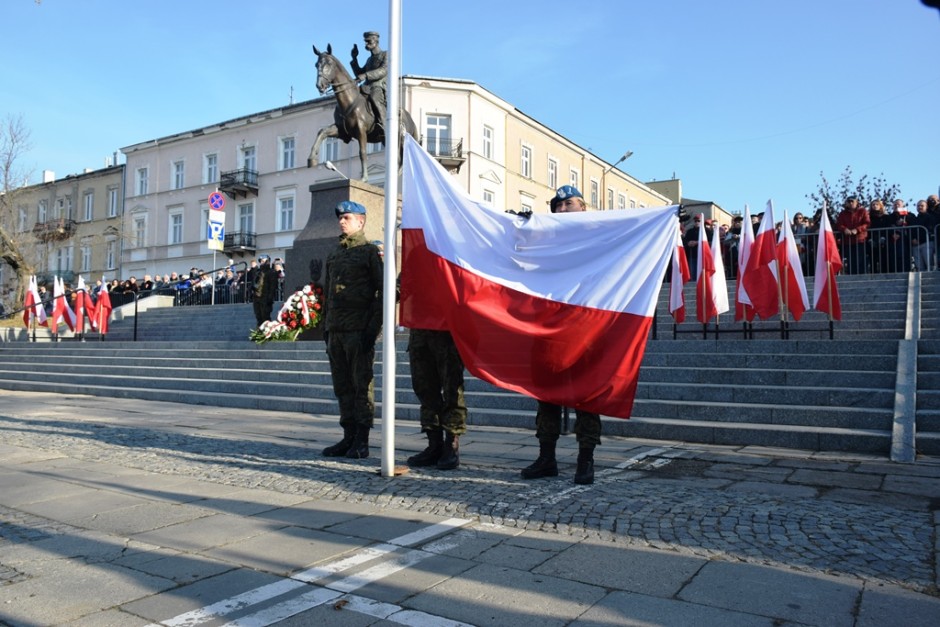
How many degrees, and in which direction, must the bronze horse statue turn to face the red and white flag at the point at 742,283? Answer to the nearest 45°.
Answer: approximately 90° to its left

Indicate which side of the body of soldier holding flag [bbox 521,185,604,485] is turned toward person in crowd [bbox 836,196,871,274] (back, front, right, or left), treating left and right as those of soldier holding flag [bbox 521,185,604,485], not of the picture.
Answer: back

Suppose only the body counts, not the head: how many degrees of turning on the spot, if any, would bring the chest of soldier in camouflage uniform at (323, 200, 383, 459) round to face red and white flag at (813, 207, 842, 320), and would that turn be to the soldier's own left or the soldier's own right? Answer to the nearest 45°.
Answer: approximately 180°

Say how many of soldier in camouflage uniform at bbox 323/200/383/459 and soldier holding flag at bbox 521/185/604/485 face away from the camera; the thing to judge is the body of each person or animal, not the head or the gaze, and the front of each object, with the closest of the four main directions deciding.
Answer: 0

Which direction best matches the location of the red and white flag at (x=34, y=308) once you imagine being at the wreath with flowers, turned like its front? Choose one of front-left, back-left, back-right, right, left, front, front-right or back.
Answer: right

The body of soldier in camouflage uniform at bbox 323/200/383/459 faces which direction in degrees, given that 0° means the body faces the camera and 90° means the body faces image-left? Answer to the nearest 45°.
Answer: approximately 45°

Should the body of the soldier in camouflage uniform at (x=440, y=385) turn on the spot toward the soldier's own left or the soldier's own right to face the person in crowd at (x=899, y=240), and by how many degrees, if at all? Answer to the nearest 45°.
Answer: approximately 180°

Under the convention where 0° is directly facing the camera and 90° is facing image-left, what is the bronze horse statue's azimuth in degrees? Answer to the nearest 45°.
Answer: approximately 45°

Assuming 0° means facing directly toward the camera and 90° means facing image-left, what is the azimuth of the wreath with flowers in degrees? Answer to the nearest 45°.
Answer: approximately 45°

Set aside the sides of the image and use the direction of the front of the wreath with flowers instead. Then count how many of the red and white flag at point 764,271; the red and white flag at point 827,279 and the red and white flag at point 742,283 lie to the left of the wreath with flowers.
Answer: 3

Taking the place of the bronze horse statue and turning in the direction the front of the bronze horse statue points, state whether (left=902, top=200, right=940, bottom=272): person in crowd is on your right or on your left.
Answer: on your left
